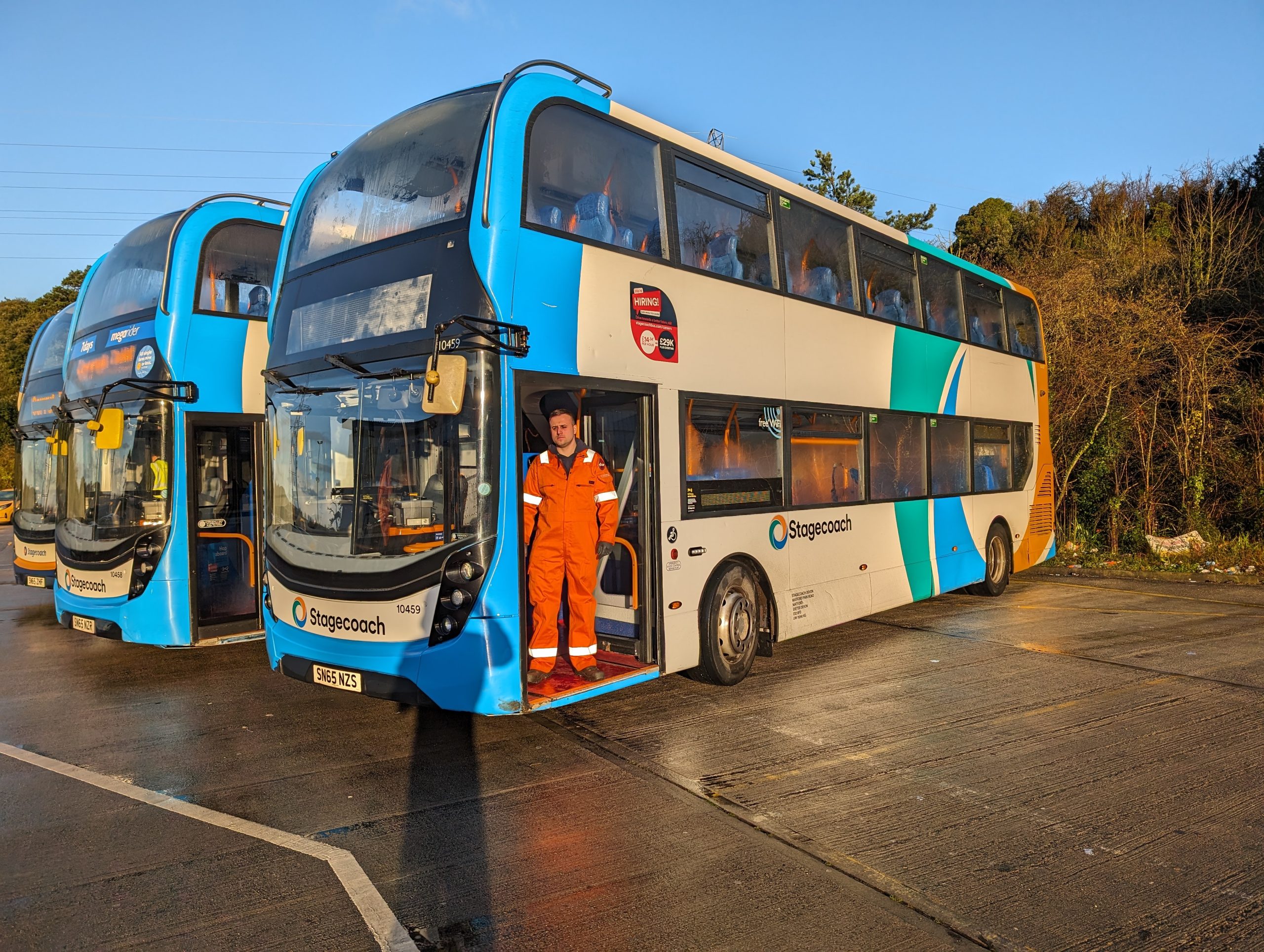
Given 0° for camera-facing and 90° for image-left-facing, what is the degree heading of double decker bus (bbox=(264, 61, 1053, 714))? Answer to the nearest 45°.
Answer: approximately 45°

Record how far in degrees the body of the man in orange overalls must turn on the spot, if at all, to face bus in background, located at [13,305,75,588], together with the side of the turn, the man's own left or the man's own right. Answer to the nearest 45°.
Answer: approximately 135° to the man's own right

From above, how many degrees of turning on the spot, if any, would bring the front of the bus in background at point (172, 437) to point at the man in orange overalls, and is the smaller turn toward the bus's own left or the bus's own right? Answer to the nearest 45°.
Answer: approximately 90° to the bus's own left

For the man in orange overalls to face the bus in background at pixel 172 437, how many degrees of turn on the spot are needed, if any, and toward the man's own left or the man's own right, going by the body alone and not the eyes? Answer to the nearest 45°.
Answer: approximately 135° to the man's own right

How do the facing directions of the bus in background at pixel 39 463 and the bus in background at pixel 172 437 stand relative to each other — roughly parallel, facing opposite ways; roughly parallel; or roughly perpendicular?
roughly parallel

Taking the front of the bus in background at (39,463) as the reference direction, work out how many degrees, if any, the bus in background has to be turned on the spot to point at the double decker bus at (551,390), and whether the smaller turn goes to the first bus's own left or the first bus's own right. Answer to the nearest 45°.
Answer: approximately 45° to the first bus's own left

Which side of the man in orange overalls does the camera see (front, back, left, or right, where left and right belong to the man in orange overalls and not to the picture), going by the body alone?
front

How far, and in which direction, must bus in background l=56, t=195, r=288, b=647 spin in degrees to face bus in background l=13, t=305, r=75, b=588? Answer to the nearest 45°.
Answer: approximately 135° to its right

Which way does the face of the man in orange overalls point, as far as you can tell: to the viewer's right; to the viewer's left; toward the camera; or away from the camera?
toward the camera

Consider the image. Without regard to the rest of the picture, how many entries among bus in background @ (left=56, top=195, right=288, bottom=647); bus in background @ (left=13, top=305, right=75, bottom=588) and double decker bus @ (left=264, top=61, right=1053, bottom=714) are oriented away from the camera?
0

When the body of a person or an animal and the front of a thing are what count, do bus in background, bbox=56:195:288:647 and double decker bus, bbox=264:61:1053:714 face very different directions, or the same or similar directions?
same or similar directions

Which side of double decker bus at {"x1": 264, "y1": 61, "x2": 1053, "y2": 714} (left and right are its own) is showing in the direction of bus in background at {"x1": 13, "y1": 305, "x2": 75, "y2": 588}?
right

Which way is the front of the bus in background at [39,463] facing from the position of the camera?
facing the viewer and to the left of the viewer
